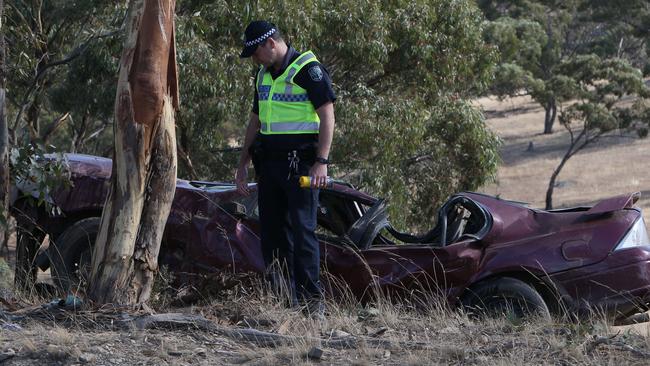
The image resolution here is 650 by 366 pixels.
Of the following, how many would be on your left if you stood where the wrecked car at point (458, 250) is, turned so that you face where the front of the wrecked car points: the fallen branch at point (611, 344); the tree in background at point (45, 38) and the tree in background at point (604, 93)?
1

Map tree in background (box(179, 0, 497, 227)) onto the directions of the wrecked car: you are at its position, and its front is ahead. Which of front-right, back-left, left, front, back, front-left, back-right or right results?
right

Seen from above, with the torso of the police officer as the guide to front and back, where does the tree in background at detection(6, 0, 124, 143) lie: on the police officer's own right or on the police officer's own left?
on the police officer's own right

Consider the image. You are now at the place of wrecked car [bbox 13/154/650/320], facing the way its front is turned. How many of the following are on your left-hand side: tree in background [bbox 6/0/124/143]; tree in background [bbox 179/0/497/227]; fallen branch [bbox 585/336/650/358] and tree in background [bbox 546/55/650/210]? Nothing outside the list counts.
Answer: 1

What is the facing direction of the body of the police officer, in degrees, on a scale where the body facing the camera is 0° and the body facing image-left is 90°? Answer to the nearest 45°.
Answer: approximately 45°

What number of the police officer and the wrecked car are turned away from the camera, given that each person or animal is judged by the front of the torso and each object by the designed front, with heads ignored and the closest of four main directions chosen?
0

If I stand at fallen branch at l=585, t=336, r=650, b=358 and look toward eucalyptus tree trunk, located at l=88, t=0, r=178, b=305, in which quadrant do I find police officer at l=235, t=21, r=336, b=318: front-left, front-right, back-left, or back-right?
front-right

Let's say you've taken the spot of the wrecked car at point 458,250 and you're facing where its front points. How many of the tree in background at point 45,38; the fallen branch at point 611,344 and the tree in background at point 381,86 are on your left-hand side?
1

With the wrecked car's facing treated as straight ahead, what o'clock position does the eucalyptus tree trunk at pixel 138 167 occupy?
The eucalyptus tree trunk is roughly at 11 o'clock from the wrecked car.

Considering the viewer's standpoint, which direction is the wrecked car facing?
facing to the left of the viewer

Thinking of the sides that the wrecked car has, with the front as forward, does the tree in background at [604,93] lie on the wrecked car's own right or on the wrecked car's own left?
on the wrecked car's own right
